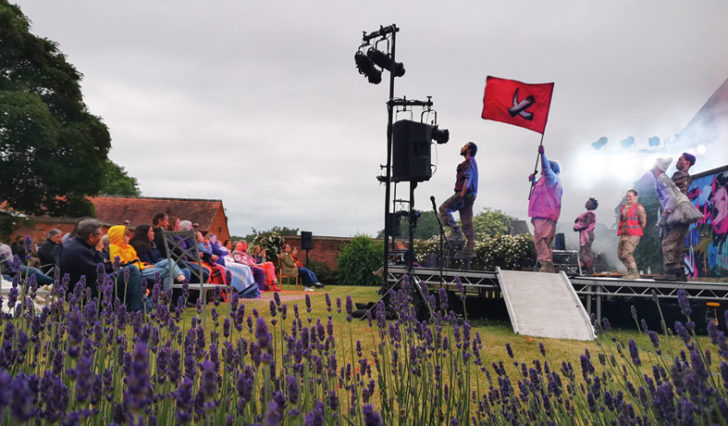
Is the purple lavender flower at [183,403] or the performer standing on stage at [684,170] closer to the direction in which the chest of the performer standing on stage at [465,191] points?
the purple lavender flower

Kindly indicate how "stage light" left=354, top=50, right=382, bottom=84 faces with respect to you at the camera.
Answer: facing to the right of the viewer

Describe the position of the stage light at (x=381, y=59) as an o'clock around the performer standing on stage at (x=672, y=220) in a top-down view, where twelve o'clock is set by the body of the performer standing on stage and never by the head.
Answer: The stage light is roughly at 11 o'clock from the performer standing on stage.

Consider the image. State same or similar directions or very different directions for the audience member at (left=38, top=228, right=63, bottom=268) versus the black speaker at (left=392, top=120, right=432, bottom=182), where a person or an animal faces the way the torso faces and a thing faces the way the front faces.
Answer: very different directions

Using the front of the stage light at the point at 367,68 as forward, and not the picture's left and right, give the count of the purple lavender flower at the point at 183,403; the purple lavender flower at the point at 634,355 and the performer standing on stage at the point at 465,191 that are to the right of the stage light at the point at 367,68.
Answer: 2

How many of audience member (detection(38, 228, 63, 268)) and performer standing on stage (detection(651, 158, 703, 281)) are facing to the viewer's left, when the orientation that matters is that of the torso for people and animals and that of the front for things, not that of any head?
1

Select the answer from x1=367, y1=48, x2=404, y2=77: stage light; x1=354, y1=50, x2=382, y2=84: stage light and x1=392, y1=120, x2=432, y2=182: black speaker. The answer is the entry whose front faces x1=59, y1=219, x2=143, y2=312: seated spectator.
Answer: the black speaker

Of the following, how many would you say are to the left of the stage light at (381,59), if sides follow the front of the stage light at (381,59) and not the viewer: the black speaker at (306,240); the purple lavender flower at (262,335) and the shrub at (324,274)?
2

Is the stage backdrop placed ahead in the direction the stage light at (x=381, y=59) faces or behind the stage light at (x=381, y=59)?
ahead

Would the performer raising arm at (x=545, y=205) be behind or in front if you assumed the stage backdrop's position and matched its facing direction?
in front

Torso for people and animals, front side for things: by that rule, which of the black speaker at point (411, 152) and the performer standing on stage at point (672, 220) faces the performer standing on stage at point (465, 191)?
the performer standing on stage at point (672, 220)

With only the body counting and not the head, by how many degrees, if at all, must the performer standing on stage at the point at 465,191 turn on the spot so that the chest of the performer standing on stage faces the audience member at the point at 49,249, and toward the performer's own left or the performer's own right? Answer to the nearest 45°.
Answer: approximately 45° to the performer's own left

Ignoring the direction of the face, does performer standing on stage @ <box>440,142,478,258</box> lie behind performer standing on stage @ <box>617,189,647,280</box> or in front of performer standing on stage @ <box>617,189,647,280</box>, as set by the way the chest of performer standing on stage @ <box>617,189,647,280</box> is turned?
in front

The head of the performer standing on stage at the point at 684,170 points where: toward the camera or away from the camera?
toward the camera

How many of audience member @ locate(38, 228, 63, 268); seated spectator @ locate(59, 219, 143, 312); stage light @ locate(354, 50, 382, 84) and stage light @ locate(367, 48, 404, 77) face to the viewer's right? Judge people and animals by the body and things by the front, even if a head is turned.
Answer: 4

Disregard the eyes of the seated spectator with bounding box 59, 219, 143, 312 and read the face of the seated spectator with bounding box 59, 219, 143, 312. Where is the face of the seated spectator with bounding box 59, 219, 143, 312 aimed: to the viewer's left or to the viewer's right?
to the viewer's right

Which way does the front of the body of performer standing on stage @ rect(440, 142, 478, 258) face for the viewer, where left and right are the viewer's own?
facing to the left of the viewer

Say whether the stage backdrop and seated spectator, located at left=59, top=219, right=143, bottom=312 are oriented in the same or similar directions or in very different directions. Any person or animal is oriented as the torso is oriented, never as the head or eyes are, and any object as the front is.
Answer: very different directions

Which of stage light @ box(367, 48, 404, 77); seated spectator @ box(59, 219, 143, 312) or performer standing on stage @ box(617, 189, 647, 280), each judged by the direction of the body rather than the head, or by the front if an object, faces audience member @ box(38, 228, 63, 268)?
the performer standing on stage

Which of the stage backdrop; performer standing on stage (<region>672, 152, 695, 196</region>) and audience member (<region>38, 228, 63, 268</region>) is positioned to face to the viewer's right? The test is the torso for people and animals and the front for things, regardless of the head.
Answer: the audience member
